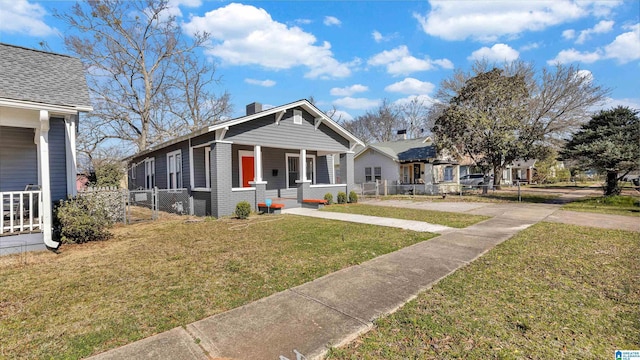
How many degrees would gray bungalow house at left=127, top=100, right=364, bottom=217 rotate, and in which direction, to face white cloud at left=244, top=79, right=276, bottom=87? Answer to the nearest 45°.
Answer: approximately 135° to its left

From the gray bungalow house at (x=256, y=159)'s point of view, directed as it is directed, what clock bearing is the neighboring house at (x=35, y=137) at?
The neighboring house is roughly at 3 o'clock from the gray bungalow house.

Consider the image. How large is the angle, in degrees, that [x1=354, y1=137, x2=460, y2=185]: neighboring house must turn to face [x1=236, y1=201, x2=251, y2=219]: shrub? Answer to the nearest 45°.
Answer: approximately 45° to its right

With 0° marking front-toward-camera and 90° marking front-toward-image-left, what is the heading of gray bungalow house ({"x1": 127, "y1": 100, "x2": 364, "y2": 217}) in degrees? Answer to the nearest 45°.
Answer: approximately 315°

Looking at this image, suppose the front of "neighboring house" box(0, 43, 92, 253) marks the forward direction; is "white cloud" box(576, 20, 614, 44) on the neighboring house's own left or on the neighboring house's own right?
on the neighboring house's own left
